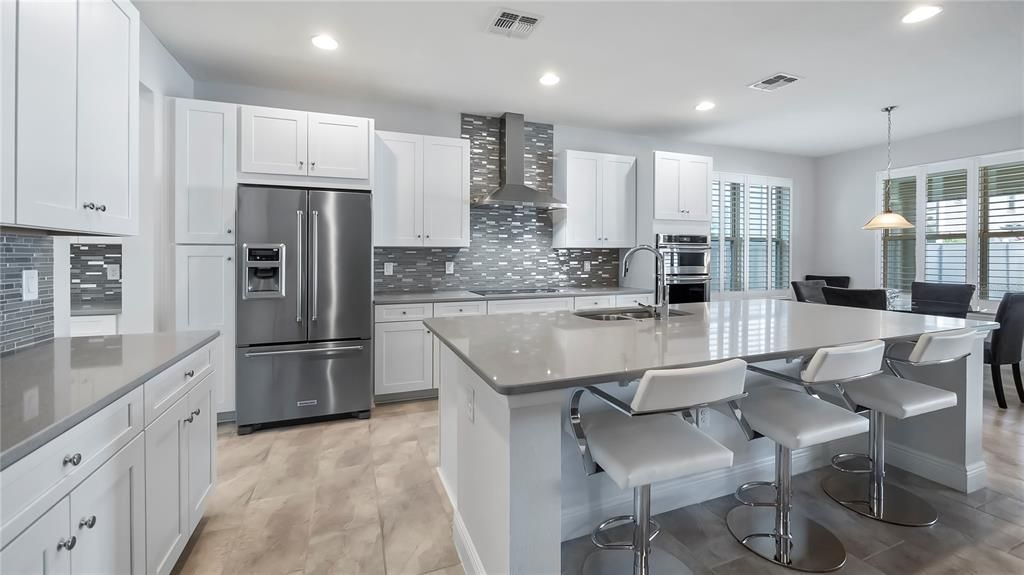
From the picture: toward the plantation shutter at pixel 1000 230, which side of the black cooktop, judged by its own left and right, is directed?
left

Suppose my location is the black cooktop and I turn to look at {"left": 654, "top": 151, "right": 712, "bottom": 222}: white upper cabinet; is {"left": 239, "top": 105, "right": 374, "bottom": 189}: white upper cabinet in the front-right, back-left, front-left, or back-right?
back-right

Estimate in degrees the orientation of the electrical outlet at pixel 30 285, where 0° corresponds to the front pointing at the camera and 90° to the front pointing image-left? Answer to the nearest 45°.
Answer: approximately 315°

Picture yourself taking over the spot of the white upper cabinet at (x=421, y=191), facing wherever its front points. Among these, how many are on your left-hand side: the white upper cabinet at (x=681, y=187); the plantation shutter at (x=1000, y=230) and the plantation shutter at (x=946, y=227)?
3

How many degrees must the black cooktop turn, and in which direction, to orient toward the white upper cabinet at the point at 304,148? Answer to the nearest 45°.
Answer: approximately 45° to its right

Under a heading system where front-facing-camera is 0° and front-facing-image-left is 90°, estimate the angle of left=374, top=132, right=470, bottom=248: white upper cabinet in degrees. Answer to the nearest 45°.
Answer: approximately 0°

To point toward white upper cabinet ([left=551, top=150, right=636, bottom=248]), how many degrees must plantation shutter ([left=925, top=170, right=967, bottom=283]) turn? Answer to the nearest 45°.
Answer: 0° — it already faces it
